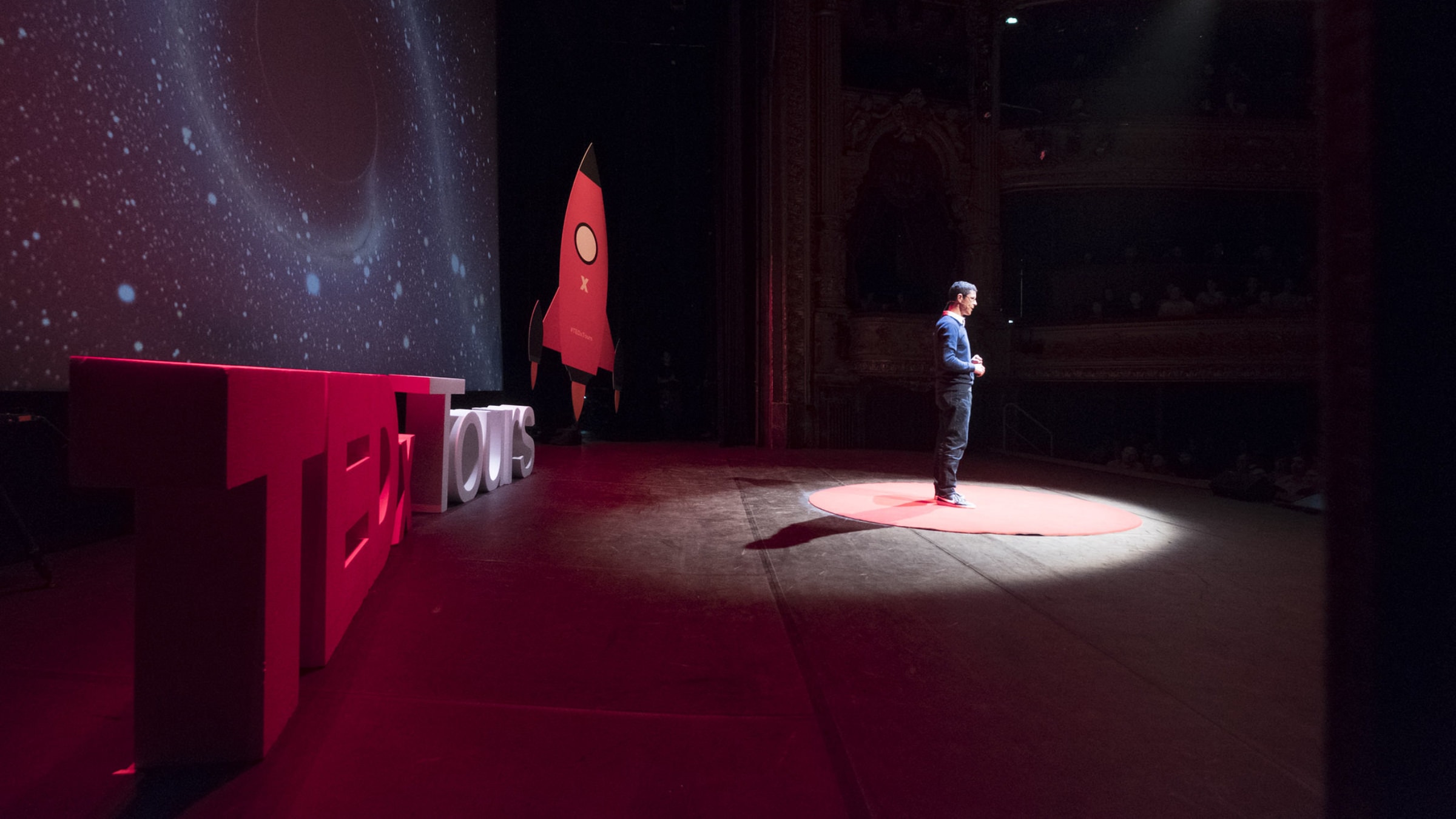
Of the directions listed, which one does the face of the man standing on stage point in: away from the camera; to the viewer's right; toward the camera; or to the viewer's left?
to the viewer's right

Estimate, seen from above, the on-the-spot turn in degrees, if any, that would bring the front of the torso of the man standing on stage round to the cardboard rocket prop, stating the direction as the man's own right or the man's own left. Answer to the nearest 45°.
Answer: approximately 135° to the man's own left

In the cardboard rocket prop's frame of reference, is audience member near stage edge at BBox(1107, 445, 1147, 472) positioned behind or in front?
in front

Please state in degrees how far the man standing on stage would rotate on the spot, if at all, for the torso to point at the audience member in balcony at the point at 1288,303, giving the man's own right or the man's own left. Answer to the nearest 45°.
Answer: approximately 45° to the man's own left

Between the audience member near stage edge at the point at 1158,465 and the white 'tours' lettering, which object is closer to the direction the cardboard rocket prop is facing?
the audience member near stage edge

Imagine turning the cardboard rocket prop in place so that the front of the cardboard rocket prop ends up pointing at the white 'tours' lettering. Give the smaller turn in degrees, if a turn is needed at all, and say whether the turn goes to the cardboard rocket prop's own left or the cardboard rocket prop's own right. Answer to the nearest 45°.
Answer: approximately 45° to the cardboard rocket prop's own right

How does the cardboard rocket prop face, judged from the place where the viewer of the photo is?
facing the viewer and to the right of the viewer

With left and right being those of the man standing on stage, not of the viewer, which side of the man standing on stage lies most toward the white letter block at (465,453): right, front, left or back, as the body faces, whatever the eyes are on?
back

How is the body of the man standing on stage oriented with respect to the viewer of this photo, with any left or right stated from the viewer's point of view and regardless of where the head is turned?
facing to the right of the viewer

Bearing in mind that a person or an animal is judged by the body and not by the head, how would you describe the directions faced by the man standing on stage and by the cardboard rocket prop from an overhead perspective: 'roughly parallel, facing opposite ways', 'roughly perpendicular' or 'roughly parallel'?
roughly parallel

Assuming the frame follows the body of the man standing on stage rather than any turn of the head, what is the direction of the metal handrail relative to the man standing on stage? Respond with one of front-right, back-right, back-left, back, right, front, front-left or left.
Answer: left

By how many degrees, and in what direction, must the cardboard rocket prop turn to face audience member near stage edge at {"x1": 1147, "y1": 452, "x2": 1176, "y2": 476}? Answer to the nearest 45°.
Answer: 0° — it already faces them
